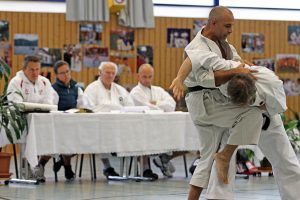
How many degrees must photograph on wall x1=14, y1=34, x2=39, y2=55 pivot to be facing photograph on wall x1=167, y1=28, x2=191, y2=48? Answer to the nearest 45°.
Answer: approximately 90° to its left

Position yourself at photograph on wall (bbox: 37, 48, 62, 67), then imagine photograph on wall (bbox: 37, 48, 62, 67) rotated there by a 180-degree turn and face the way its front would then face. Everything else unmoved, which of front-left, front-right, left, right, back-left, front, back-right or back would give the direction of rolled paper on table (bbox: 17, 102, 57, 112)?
back

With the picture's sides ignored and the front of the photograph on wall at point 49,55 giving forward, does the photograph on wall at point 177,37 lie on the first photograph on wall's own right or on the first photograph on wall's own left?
on the first photograph on wall's own left

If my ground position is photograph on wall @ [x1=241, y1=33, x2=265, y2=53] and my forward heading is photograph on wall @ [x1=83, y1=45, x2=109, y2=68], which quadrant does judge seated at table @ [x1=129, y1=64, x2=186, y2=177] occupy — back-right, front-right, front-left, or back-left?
front-left

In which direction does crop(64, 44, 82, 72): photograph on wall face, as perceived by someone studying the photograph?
facing the viewer

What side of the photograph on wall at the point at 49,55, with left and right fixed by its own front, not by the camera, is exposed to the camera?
front

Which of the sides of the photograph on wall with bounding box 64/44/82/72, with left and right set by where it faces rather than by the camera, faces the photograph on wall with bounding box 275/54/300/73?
left

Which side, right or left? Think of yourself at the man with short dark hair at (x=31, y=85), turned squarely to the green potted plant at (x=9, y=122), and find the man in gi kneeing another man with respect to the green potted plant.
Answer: left

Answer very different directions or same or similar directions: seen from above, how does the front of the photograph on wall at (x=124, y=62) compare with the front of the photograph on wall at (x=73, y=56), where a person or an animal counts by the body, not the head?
same or similar directions

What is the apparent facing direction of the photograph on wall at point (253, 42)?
toward the camera

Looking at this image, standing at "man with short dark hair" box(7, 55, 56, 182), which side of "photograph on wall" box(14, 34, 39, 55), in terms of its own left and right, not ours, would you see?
front

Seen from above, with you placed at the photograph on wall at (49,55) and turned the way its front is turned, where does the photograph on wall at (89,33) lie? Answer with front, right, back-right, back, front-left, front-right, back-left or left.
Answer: left
